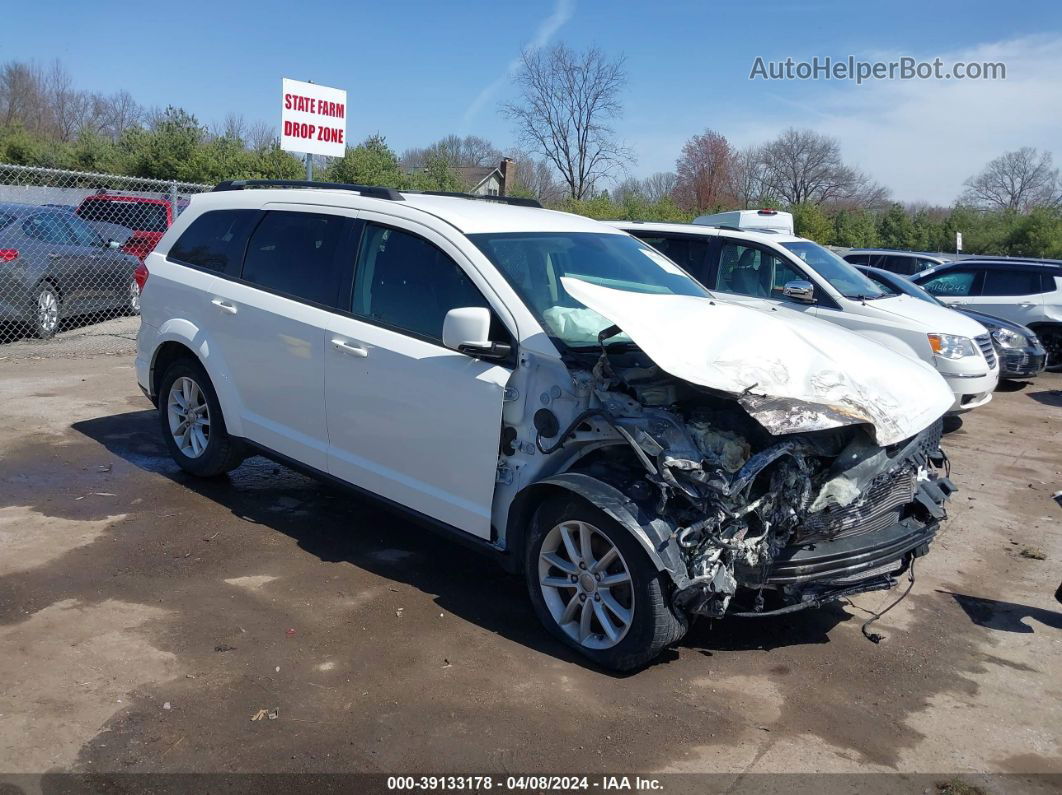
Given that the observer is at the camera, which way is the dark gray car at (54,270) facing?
facing away from the viewer and to the right of the viewer

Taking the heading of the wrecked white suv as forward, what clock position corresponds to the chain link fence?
The chain link fence is roughly at 6 o'clock from the wrecked white suv.

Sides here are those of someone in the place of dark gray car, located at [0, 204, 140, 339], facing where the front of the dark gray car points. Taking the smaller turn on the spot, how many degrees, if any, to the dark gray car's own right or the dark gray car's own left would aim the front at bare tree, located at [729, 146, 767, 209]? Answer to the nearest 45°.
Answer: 0° — it already faces it

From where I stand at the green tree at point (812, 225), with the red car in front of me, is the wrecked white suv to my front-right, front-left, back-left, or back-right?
front-left

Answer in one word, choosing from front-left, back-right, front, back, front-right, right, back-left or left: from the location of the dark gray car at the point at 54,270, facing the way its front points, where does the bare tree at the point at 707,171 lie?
front

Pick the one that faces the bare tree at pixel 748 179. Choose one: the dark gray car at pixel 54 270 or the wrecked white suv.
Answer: the dark gray car

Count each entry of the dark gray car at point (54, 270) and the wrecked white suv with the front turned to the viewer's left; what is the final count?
0

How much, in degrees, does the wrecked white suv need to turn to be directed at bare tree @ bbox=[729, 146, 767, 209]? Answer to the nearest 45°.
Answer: approximately 135° to its left

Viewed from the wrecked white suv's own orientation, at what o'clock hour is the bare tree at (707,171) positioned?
The bare tree is roughly at 8 o'clock from the wrecked white suv.

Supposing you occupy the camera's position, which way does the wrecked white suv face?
facing the viewer and to the right of the viewer

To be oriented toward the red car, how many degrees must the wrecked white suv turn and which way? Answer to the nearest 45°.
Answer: approximately 180°

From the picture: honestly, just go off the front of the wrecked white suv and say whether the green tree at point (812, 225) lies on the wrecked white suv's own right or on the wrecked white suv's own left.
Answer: on the wrecked white suv's own left

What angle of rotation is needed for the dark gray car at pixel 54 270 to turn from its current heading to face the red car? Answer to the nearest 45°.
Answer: approximately 45° to its left

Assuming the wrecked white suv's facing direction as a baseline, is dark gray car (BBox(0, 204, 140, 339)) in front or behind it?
behind
